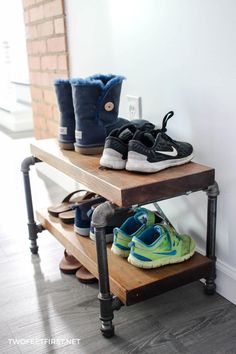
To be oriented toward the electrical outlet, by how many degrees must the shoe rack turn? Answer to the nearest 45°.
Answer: approximately 135° to its right

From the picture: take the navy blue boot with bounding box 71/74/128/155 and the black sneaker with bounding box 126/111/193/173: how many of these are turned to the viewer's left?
0
